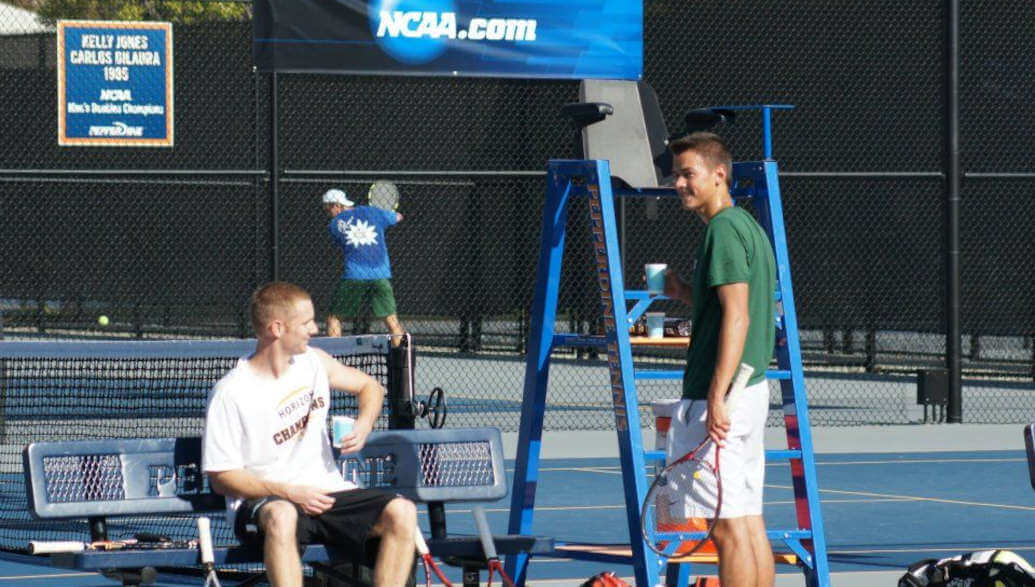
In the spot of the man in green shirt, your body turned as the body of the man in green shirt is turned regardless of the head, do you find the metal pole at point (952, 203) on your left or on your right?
on your right

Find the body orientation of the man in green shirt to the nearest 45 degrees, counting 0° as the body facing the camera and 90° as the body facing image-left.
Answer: approximately 90°

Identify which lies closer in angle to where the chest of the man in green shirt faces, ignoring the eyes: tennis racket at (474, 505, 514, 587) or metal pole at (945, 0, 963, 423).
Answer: the tennis racket

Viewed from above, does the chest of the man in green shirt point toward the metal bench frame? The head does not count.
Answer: yes

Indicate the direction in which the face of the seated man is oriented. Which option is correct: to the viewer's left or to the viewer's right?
to the viewer's right

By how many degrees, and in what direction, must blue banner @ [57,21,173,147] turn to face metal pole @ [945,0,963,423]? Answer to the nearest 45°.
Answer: approximately 90° to its left

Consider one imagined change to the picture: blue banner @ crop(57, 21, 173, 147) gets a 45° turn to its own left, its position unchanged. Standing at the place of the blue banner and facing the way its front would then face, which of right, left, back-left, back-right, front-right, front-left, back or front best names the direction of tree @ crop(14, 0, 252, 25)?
back-left

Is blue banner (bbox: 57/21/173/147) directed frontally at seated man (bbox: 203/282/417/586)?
yes

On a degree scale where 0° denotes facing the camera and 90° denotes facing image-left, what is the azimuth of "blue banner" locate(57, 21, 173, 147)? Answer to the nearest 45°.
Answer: approximately 0°
